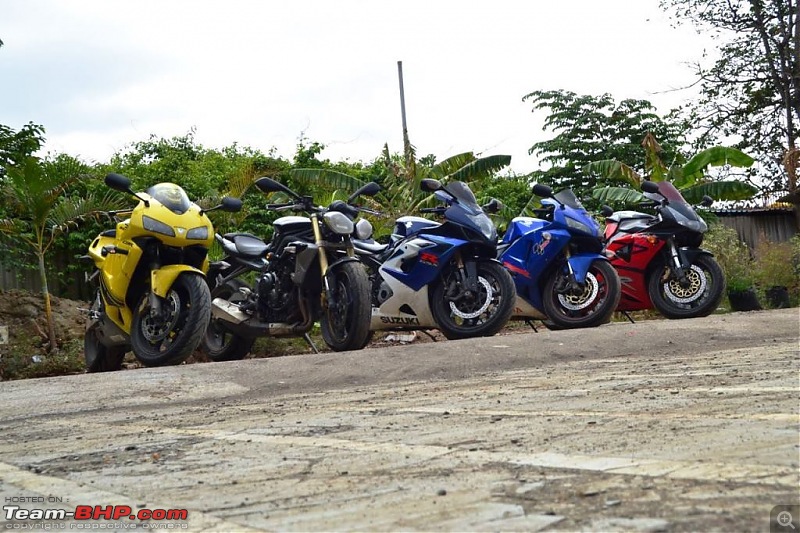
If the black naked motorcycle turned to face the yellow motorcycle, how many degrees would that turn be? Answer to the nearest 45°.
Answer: approximately 90° to its right

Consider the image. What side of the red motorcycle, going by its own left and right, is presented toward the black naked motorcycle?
right

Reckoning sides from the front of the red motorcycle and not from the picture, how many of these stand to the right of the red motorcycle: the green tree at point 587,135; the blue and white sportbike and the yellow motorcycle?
2

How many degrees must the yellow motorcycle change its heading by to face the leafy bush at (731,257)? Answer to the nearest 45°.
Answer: approximately 90° to its left

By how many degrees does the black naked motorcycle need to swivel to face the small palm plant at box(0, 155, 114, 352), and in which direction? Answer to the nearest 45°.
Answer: approximately 180°

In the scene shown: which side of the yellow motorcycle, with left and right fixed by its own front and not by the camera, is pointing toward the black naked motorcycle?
left

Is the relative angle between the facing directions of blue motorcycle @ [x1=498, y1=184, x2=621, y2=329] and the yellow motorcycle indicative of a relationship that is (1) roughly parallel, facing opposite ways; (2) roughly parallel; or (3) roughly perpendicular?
roughly parallel

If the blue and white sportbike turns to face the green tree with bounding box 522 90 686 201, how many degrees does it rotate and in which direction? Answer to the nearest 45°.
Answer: approximately 135° to its left

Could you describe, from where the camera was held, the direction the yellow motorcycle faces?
facing the viewer and to the right of the viewer

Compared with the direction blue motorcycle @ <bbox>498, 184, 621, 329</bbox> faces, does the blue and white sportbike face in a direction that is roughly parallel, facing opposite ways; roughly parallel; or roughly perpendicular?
roughly parallel

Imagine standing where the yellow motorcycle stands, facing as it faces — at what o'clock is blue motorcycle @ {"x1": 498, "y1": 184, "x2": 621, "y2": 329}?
The blue motorcycle is roughly at 10 o'clock from the yellow motorcycle.

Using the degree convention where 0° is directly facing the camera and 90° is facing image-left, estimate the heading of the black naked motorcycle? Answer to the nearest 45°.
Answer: approximately 315°

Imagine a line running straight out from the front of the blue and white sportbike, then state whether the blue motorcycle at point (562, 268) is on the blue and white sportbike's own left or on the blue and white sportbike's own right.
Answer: on the blue and white sportbike's own left

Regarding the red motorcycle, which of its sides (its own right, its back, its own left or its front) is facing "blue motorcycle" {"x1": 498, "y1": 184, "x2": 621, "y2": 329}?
right

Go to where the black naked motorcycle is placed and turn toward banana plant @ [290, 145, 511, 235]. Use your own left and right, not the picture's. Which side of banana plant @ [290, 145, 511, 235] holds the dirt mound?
left
